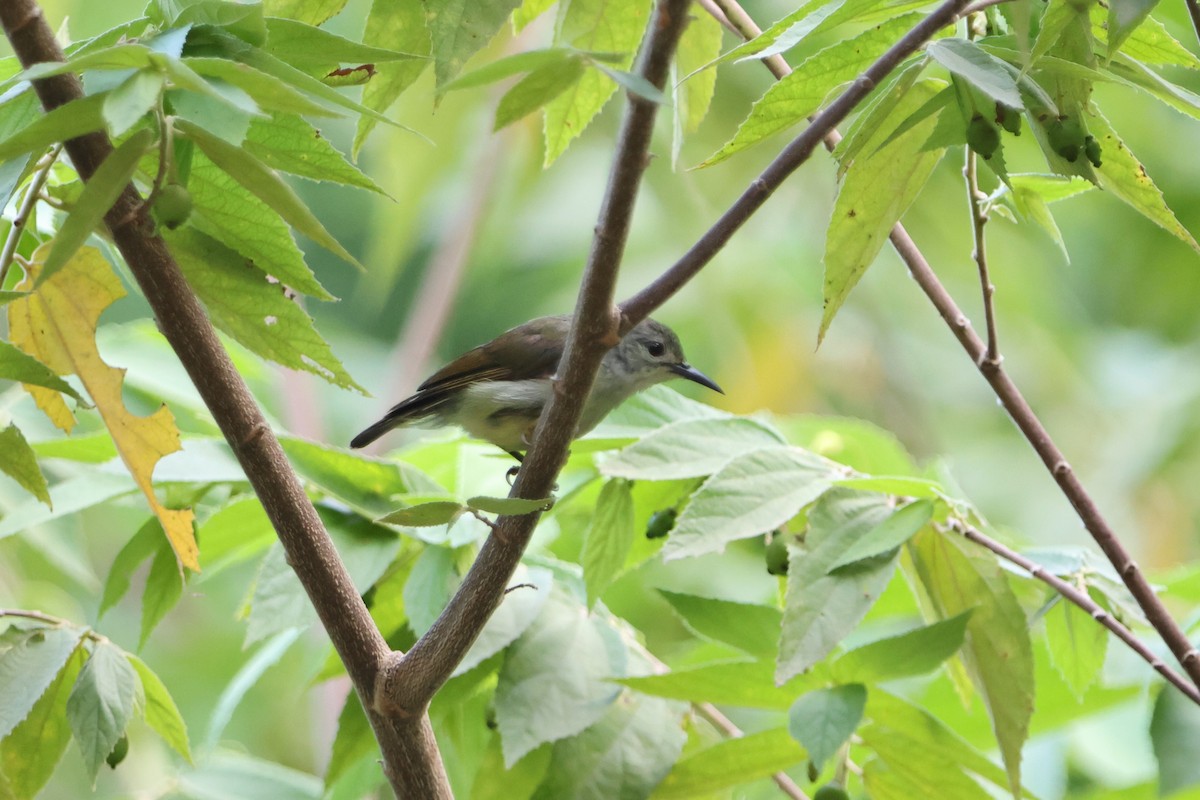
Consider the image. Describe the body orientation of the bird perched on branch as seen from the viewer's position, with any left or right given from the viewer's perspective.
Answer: facing to the right of the viewer

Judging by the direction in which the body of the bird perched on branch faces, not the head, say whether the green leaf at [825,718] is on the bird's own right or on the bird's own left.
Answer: on the bird's own right
